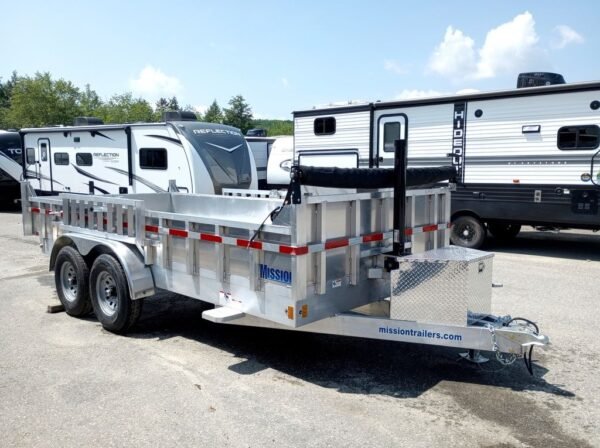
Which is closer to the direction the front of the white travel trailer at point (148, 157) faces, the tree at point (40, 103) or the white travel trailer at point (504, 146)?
the white travel trailer

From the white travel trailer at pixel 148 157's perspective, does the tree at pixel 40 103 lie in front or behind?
behind

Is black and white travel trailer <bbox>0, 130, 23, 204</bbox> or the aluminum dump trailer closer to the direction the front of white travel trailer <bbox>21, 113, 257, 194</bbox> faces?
the aluminum dump trailer

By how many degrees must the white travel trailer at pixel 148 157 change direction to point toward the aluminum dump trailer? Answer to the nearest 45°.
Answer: approximately 45° to its right

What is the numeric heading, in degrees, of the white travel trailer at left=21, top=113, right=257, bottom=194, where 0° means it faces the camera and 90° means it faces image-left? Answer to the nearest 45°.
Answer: approximately 315°

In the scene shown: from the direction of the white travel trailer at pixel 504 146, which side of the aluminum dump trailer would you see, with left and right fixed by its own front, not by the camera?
left

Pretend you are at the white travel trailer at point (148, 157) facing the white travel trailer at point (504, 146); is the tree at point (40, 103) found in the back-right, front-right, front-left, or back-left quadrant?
back-left

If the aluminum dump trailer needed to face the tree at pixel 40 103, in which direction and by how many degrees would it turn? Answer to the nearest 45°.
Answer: approximately 180°

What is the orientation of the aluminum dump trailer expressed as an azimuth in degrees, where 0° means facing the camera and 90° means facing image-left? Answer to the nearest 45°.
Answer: approximately 315°

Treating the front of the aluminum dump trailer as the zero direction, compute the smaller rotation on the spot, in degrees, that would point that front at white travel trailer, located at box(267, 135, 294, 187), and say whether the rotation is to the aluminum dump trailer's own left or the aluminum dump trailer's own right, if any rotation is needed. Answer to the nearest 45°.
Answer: approximately 135° to the aluminum dump trailer's own left

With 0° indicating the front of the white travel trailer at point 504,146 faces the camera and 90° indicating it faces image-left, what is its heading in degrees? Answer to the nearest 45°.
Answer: approximately 315°

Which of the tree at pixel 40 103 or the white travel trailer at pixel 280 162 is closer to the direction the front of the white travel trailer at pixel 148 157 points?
the white travel trailer

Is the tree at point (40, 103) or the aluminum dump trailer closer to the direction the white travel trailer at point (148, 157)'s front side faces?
the aluminum dump trailer
